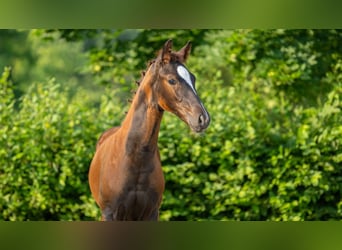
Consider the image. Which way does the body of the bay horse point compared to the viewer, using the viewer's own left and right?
facing the viewer and to the right of the viewer
